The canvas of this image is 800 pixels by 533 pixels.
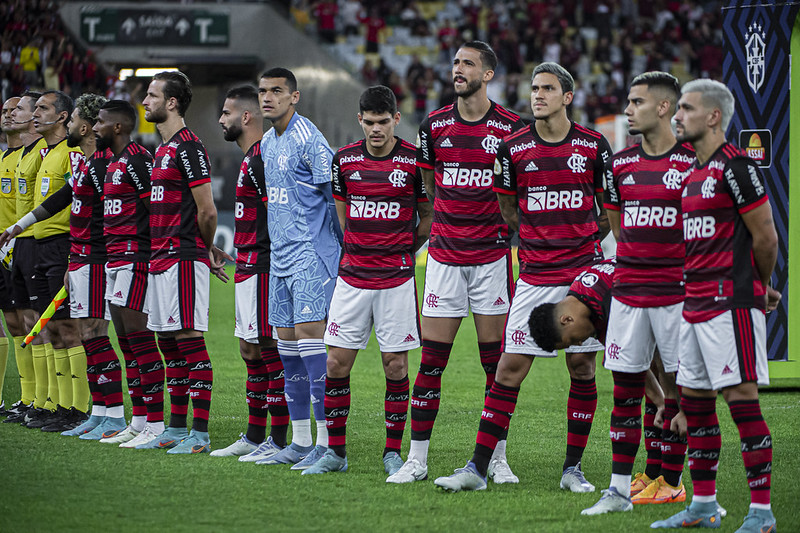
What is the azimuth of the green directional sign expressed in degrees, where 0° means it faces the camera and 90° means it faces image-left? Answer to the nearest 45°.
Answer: approximately 0°
